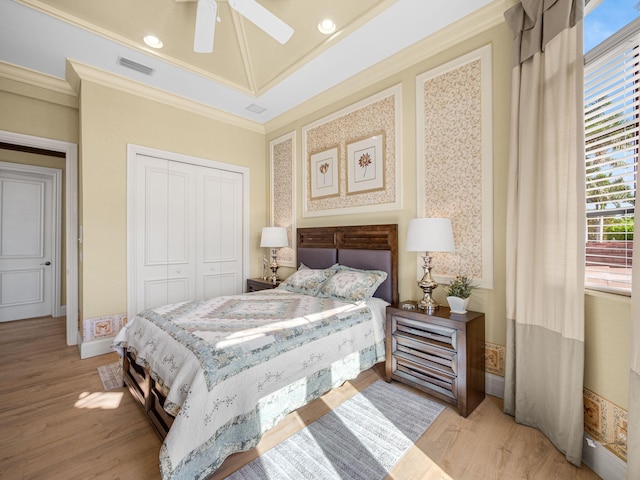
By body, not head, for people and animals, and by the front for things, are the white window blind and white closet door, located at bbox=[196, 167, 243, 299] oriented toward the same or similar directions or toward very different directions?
very different directions

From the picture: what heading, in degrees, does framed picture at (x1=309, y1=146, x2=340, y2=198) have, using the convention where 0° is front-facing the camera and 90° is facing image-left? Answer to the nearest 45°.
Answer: approximately 45°

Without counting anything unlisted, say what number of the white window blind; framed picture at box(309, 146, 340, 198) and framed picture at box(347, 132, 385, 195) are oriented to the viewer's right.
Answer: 0

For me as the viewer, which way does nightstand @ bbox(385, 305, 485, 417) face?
facing the viewer and to the left of the viewer

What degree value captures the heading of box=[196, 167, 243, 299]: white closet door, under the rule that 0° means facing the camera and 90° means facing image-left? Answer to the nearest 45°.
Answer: approximately 315°

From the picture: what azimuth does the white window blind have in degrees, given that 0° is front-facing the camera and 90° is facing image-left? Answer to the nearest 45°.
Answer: approximately 45°

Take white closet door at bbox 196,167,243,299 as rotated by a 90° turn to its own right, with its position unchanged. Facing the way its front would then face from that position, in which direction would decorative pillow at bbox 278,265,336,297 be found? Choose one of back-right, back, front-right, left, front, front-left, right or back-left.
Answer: left

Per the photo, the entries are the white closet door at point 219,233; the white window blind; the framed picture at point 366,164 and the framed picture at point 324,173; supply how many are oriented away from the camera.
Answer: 0

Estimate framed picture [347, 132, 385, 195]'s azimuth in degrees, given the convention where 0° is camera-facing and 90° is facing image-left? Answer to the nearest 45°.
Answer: approximately 45°

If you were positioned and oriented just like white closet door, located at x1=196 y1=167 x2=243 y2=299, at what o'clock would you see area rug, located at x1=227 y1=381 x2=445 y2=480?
The area rug is roughly at 1 o'clock from the white closet door.

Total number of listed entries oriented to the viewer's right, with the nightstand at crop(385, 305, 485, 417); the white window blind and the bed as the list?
0

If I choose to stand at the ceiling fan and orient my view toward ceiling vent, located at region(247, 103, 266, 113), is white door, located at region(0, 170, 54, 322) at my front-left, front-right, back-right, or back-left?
front-left
